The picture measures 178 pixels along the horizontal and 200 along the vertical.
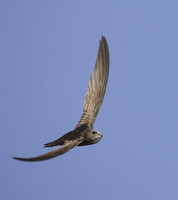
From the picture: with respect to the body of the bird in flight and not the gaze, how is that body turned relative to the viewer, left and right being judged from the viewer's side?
facing to the right of the viewer
